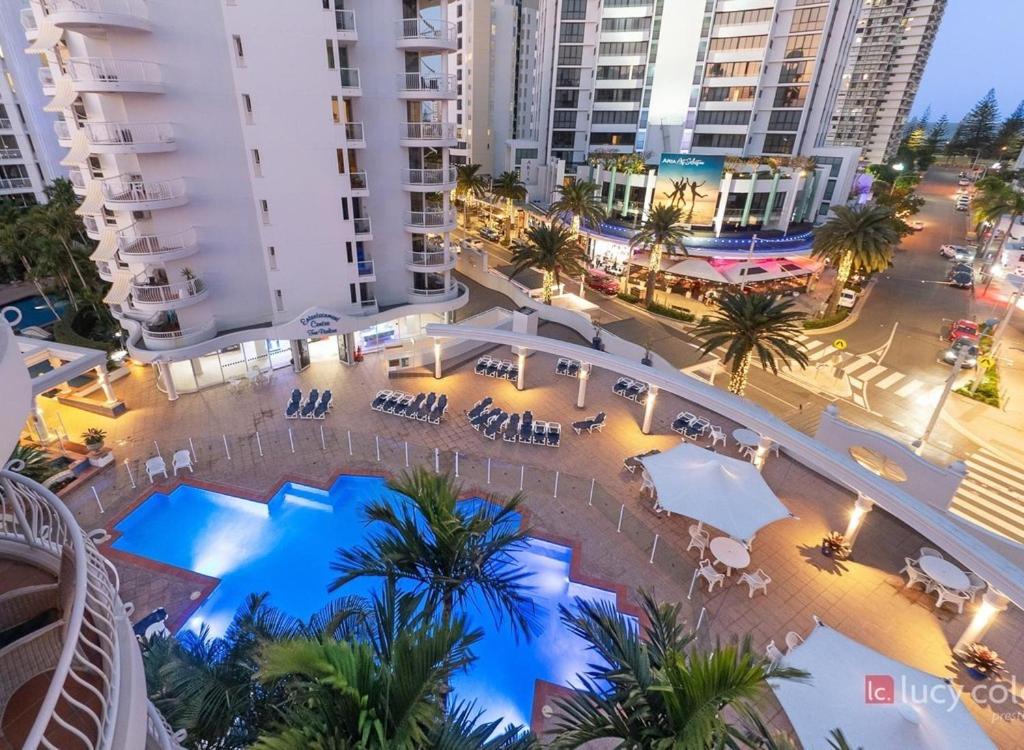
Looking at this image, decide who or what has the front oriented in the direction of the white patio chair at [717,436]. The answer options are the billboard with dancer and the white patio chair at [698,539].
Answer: the billboard with dancer

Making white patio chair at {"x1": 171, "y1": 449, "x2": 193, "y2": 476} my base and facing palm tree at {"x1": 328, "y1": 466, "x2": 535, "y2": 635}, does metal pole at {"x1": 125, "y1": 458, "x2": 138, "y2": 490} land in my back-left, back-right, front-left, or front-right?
back-right

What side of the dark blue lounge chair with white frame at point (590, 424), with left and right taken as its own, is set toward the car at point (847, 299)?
back

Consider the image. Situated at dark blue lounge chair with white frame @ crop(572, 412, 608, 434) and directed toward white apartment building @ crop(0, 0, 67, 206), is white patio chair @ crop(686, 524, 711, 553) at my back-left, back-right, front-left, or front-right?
back-left

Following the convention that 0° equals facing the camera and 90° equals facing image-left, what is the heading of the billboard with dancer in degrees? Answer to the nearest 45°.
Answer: approximately 0°

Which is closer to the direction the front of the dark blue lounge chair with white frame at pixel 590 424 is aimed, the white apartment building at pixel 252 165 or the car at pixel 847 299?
the white apartment building

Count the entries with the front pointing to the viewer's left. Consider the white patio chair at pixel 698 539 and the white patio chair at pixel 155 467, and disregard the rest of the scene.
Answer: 0
